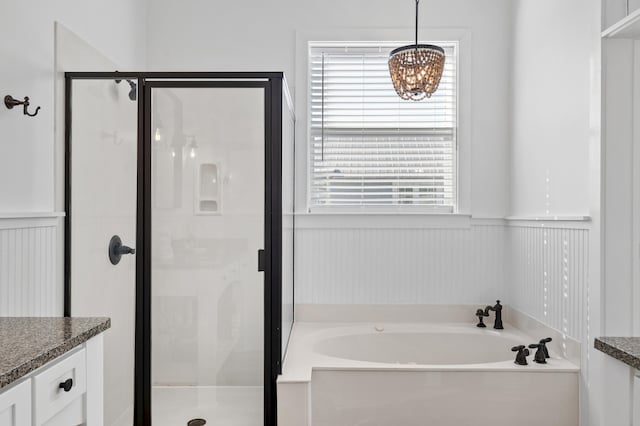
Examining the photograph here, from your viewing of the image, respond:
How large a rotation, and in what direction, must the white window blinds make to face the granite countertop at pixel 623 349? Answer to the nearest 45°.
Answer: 0° — it already faces it

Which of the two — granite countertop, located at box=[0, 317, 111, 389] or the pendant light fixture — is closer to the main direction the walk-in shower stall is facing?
the granite countertop

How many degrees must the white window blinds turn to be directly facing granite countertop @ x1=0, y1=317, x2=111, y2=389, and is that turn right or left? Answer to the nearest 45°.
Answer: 0° — it already faces it

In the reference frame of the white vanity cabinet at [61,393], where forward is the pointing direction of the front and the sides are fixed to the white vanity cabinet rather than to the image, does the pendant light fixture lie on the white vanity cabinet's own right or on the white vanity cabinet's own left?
on the white vanity cabinet's own left

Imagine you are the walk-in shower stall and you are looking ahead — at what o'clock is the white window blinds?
The white window blinds is roughly at 8 o'clock from the walk-in shower stall.

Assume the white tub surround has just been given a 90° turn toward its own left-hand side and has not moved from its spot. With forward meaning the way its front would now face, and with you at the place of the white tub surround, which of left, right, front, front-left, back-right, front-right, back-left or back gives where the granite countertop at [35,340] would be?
back-right

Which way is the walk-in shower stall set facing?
toward the camera

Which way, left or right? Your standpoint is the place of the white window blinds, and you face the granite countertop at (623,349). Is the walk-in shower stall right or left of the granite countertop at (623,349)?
right

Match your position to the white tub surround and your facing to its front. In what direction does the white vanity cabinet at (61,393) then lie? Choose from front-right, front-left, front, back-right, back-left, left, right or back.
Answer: front-right

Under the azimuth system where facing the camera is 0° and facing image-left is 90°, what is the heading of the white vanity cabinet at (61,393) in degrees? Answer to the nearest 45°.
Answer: approximately 315°

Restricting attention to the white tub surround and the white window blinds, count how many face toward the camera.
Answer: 2

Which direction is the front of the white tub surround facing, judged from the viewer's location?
facing the viewer

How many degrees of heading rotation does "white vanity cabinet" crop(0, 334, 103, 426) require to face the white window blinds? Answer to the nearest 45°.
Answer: approximately 90° to its left
